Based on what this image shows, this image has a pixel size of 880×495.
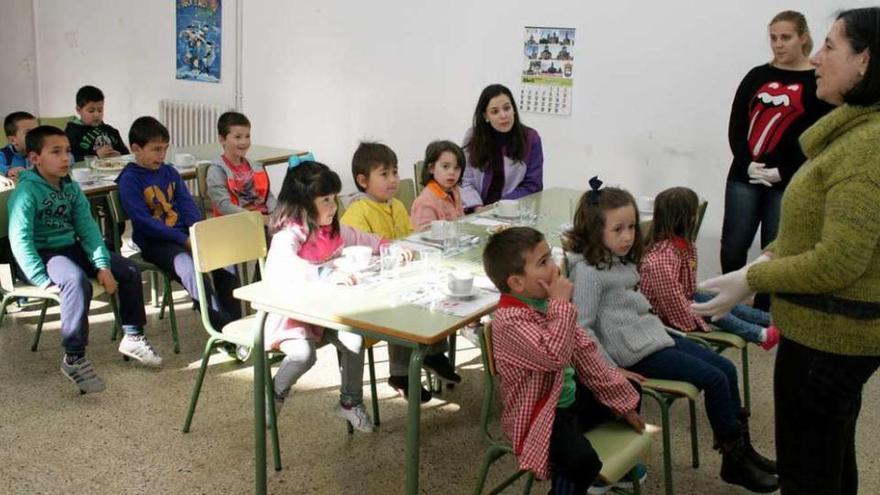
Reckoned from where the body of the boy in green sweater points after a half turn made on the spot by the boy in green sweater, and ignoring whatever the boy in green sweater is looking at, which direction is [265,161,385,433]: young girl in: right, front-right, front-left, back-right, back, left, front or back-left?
back

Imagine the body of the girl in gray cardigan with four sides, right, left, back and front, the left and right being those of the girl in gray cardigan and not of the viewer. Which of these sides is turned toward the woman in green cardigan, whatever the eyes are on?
front

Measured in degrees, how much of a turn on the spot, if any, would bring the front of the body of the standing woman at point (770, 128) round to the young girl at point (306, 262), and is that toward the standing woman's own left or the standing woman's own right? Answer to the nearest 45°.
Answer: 0° — they already face them

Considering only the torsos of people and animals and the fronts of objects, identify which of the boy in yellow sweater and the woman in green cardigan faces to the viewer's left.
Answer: the woman in green cardigan

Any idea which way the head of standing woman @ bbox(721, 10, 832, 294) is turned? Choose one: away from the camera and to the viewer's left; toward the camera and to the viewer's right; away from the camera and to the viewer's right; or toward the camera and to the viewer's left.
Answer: toward the camera and to the viewer's left

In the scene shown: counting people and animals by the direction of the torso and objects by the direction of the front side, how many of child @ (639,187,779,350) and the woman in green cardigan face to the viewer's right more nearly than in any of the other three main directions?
1

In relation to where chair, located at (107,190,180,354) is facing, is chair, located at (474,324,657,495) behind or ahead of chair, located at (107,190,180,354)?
ahead

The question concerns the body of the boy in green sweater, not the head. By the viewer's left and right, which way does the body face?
facing the viewer and to the right of the viewer

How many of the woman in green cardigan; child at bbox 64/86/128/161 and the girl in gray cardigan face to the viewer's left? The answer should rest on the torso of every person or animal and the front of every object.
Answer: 1

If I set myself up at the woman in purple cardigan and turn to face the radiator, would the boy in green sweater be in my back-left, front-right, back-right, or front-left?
front-left

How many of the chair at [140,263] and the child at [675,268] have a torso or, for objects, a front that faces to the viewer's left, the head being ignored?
0

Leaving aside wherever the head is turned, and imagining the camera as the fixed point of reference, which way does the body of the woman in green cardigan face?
to the viewer's left

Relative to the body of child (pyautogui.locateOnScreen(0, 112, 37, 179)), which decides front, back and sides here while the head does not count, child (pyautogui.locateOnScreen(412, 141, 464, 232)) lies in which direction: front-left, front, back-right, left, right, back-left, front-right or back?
front

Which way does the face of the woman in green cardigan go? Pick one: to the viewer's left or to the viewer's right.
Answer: to the viewer's left
